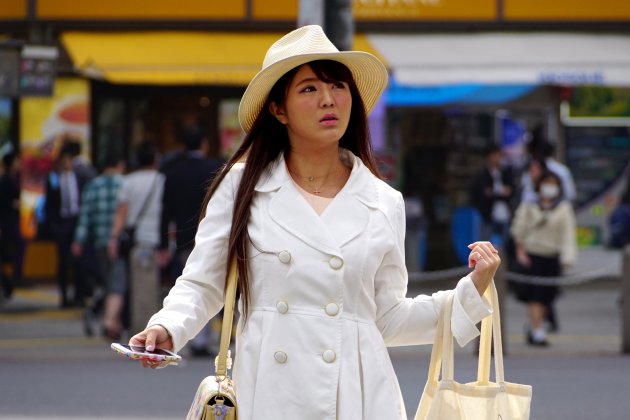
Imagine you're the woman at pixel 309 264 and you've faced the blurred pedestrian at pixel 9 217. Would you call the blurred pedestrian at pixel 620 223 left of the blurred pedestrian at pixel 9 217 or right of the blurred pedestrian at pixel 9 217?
right

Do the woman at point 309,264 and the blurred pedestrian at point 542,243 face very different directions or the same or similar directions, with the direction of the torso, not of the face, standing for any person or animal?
same or similar directions

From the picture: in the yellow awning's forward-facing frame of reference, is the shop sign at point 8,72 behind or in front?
in front

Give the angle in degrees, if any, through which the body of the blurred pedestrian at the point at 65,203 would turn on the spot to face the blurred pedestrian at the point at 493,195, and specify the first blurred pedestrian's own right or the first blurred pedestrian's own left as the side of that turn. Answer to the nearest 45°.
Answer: approximately 90° to the first blurred pedestrian's own left

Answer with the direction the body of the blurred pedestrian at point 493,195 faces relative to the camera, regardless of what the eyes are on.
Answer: toward the camera

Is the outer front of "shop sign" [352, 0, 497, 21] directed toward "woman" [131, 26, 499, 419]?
yes

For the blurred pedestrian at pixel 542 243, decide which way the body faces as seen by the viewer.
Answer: toward the camera

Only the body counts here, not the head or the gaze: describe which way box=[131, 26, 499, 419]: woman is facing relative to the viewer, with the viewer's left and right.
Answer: facing the viewer

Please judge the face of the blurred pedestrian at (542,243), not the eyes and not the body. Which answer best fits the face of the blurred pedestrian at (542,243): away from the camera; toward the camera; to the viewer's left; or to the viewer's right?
toward the camera

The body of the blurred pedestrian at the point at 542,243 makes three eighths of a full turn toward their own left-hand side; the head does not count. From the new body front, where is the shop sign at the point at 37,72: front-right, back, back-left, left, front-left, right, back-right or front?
back-left

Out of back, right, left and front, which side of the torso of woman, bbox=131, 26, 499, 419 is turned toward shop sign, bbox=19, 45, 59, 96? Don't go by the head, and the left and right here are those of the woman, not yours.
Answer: back

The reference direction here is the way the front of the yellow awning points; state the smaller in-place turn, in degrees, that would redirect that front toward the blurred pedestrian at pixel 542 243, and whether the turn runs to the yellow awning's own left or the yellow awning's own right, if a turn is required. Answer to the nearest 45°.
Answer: approximately 45° to the yellow awning's own left

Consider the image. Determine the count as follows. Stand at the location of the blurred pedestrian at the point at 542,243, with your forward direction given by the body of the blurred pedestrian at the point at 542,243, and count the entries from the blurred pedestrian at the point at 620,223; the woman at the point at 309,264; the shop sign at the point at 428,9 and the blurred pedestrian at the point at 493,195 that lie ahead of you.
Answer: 1

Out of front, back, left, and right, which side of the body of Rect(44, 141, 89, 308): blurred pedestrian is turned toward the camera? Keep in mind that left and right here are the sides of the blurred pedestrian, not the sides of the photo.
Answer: front

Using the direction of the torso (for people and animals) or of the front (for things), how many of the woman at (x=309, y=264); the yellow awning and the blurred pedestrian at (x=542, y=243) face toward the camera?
3
